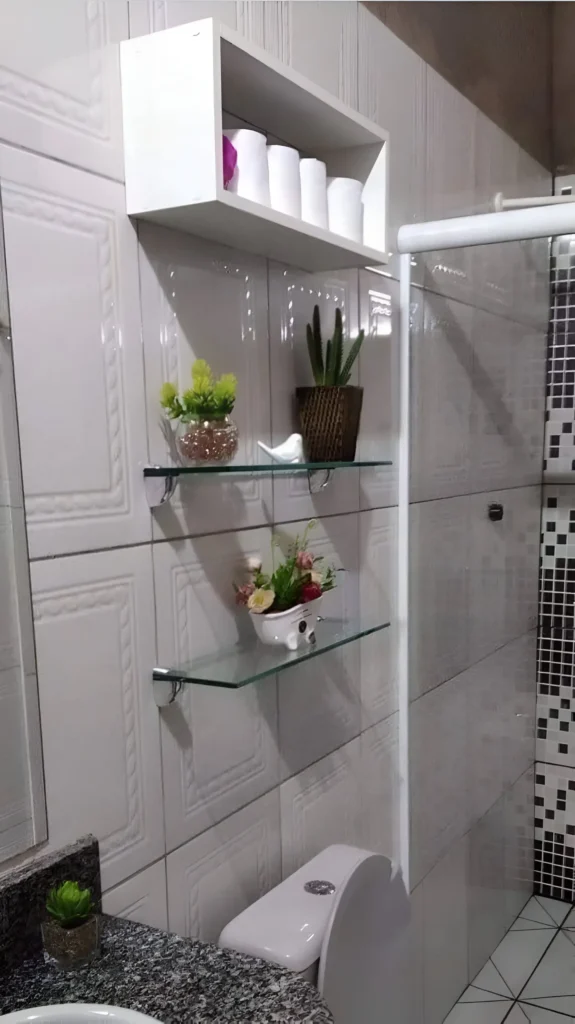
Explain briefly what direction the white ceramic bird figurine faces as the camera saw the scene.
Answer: facing to the right of the viewer
